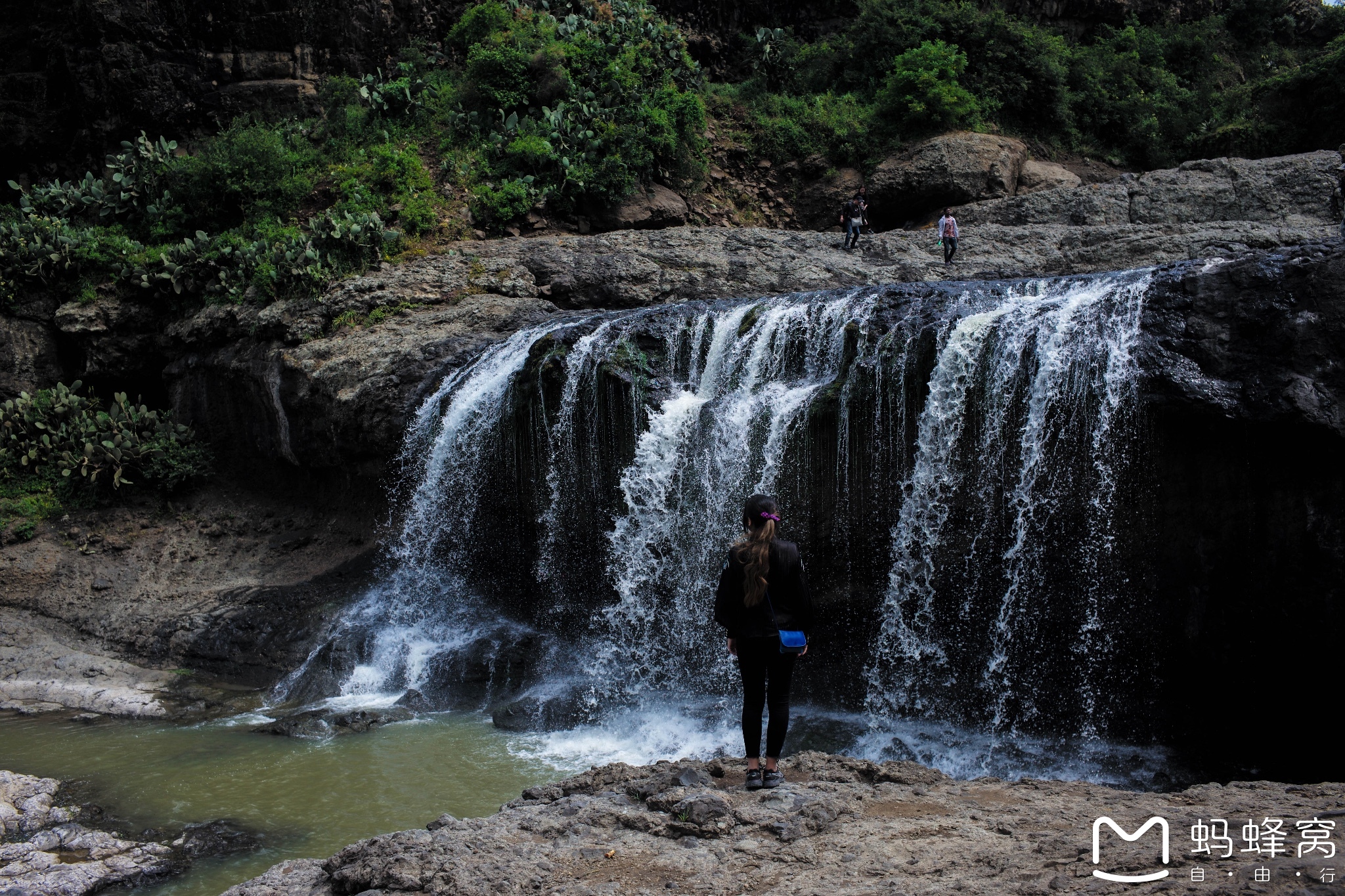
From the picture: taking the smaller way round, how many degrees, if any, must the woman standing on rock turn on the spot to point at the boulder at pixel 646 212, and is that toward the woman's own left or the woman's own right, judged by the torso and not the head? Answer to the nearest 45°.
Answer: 0° — they already face it

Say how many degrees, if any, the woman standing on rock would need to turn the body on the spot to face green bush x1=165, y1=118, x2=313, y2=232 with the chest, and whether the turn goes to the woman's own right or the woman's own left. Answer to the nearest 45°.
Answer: approximately 45° to the woman's own left

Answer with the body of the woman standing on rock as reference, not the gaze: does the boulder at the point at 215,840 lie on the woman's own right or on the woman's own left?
on the woman's own left

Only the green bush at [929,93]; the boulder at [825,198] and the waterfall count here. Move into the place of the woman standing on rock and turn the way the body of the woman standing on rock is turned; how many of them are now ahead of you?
3

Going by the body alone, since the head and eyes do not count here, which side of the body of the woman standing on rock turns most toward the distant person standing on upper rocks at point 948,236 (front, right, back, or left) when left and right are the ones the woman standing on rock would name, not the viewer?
front

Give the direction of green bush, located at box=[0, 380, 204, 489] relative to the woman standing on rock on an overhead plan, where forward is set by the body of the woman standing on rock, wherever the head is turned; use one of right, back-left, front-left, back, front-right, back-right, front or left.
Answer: front-left

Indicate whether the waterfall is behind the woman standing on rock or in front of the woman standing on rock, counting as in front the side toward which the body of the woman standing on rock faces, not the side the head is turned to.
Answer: in front

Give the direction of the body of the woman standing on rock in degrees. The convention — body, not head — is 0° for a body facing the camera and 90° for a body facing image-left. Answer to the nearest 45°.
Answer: approximately 180°

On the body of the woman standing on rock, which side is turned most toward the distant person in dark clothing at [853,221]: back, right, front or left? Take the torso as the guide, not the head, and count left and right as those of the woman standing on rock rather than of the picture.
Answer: front

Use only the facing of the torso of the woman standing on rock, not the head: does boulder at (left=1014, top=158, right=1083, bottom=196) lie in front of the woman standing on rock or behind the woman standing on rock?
in front
